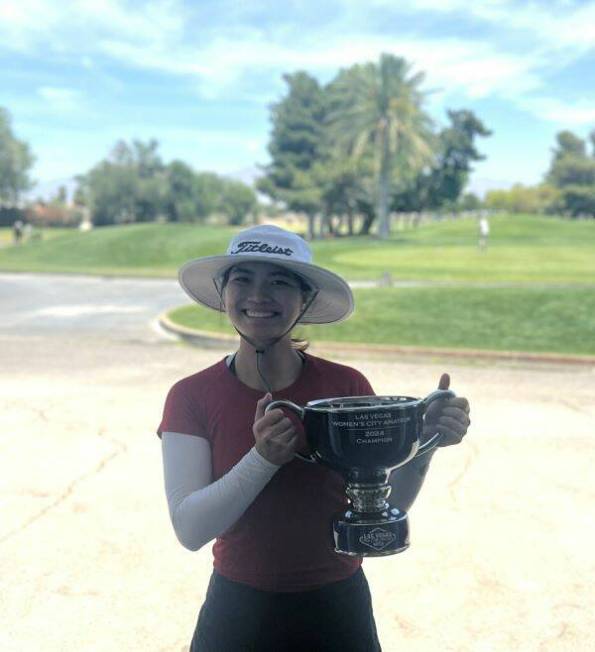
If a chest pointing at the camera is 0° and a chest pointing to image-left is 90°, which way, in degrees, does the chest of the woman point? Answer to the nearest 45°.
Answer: approximately 0°
